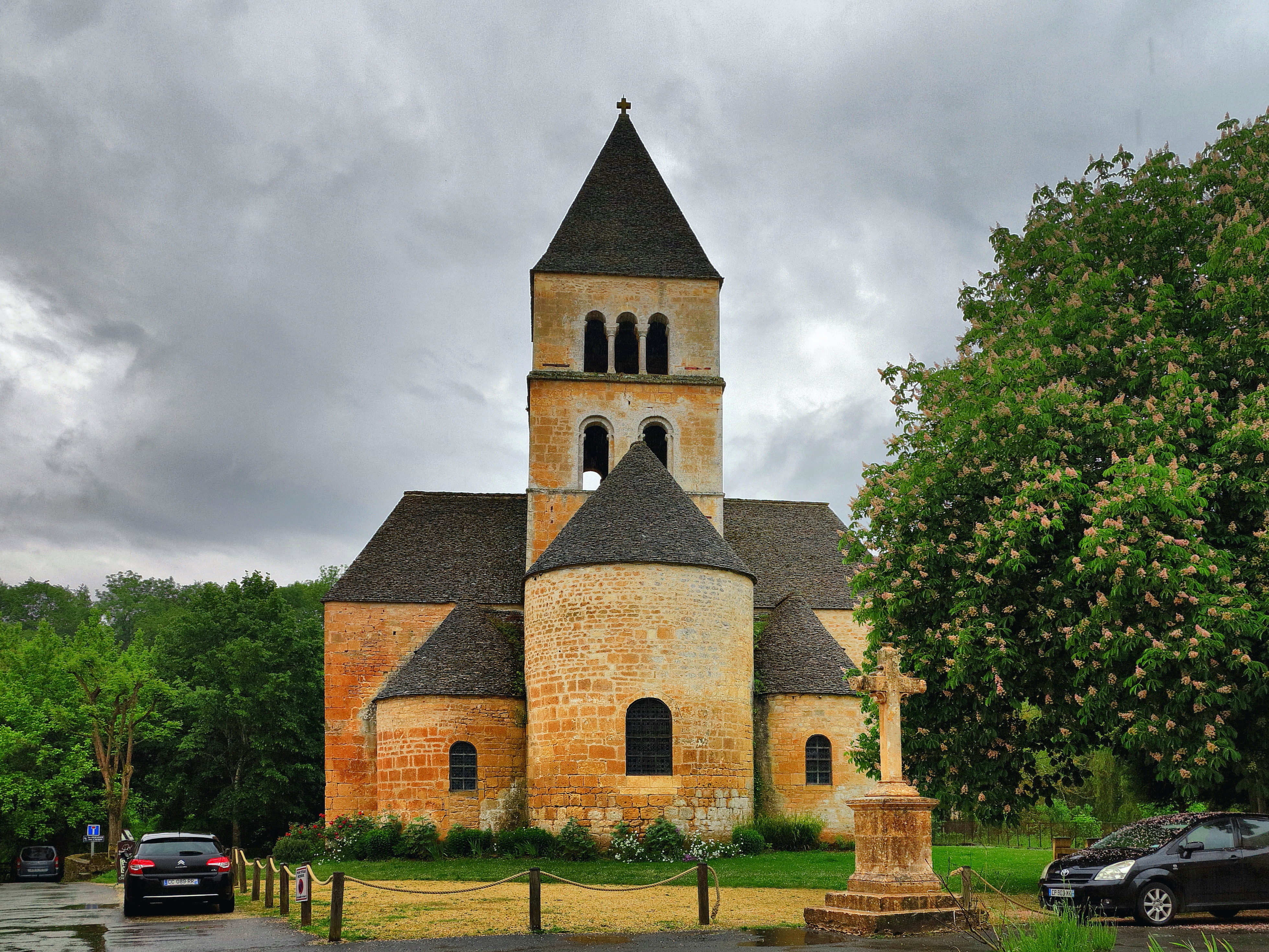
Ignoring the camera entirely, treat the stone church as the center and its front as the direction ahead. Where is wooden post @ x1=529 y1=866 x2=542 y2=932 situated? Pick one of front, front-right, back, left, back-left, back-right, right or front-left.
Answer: back

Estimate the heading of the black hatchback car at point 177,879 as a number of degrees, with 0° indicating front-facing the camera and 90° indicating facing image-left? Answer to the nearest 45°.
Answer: approximately 180°

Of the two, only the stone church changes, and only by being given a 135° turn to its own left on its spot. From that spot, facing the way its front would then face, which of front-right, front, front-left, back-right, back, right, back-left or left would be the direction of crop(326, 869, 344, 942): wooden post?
front-left

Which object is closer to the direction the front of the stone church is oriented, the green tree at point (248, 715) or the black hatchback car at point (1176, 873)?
the green tree

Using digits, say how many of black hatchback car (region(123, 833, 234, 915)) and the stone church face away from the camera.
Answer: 2

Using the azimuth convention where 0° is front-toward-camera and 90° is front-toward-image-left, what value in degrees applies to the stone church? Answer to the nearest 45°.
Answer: approximately 180°

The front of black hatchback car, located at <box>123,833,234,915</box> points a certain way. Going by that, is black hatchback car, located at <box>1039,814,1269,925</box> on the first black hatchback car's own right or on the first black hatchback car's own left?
on the first black hatchback car's own right

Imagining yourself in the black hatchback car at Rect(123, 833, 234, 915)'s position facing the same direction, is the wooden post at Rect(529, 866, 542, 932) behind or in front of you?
behind

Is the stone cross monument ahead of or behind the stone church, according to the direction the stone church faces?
behind
